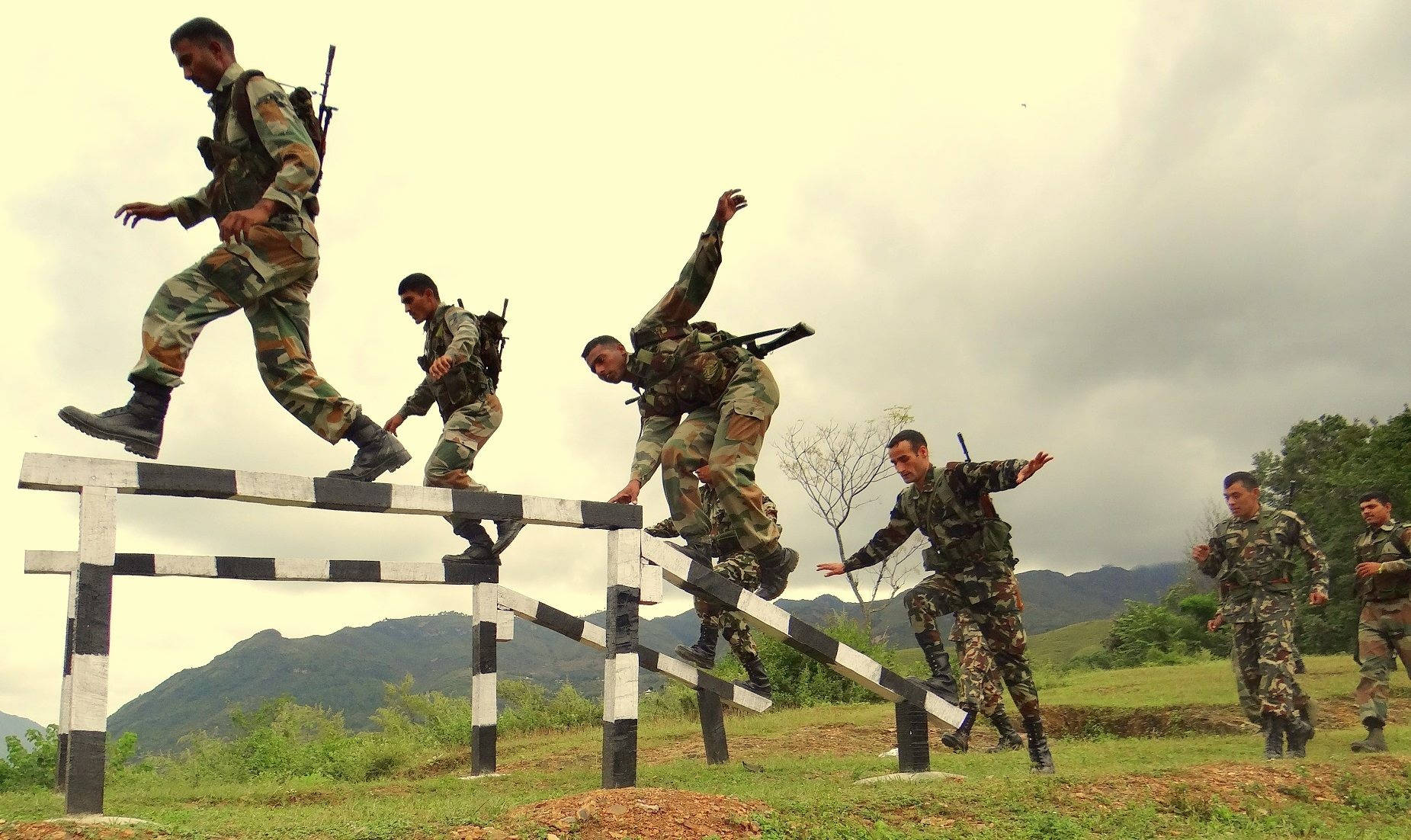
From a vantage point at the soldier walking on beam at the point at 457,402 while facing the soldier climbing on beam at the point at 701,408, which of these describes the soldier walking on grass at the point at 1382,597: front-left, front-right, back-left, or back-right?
front-left

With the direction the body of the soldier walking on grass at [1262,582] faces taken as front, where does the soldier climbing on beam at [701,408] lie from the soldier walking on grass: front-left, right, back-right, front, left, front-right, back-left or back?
front

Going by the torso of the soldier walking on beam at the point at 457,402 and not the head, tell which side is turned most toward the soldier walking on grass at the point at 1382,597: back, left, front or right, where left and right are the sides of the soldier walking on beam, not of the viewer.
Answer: back

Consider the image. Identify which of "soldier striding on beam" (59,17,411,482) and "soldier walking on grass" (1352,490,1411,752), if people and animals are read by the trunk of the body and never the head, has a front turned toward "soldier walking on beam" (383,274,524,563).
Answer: the soldier walking on grass

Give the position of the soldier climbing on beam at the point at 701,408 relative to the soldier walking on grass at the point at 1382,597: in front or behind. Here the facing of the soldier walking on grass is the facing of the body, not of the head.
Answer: in front

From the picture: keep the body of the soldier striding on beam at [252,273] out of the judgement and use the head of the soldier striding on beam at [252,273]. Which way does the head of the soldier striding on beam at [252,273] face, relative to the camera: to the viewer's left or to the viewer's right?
to the viewer's left

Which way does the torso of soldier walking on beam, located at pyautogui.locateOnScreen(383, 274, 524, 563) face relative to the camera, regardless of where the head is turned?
to the viewer's left

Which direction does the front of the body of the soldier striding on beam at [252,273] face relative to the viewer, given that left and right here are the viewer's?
facing to the left of the viewer

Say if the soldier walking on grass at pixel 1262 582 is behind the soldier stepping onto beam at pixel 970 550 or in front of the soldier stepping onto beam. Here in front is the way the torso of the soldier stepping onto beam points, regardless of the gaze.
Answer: behind

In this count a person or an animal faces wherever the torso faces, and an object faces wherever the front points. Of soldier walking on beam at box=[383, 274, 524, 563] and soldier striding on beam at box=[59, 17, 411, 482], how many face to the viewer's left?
2

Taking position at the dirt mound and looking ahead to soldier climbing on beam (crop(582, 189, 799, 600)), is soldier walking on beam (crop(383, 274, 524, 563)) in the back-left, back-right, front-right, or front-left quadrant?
front-left

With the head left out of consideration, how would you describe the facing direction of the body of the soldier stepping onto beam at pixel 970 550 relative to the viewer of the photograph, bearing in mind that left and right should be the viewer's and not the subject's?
facing the viewer and to the left of the viewer

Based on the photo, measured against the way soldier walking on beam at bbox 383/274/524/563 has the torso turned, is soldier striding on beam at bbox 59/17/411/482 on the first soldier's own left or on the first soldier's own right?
on the first soldier's own left
